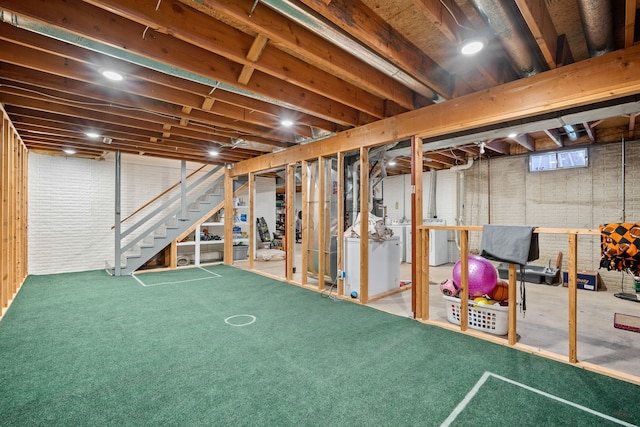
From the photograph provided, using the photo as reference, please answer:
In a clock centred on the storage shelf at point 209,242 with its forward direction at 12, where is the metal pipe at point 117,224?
The metal pipe is roughly at 2 o'clock from the storage shelf.

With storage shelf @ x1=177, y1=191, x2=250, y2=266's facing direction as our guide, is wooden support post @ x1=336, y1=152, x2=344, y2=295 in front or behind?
in front

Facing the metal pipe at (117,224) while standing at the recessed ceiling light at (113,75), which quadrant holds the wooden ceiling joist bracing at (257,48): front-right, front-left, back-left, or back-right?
back-right

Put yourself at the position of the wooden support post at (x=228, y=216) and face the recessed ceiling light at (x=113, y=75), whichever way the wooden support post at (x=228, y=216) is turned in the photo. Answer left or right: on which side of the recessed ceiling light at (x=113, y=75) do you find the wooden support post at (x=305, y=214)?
left

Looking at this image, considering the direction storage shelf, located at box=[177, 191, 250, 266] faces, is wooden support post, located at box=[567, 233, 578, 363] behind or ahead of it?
ahead

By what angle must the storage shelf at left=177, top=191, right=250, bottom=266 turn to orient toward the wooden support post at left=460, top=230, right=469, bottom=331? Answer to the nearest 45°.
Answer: approximately 45° to its left

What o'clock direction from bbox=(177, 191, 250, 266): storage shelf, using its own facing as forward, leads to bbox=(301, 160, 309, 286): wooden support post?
The wooden support post is roughly at 11 o'clock from the storage shelf.

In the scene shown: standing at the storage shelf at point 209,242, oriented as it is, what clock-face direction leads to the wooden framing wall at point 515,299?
The wooden framing wall is roughly at 11 o'clock from the storage shelf.

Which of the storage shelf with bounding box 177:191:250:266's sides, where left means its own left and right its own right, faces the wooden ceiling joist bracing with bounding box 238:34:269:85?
front

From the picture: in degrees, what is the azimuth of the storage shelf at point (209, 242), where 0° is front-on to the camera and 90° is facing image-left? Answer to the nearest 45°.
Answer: approximately 0°

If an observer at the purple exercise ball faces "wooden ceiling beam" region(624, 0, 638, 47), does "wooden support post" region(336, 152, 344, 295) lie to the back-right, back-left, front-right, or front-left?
back-right

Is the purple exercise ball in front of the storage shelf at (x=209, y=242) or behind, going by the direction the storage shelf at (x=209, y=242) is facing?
in front

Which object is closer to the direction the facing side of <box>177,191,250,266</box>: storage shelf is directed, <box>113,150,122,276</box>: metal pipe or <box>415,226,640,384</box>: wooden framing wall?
the wooden framing wall
